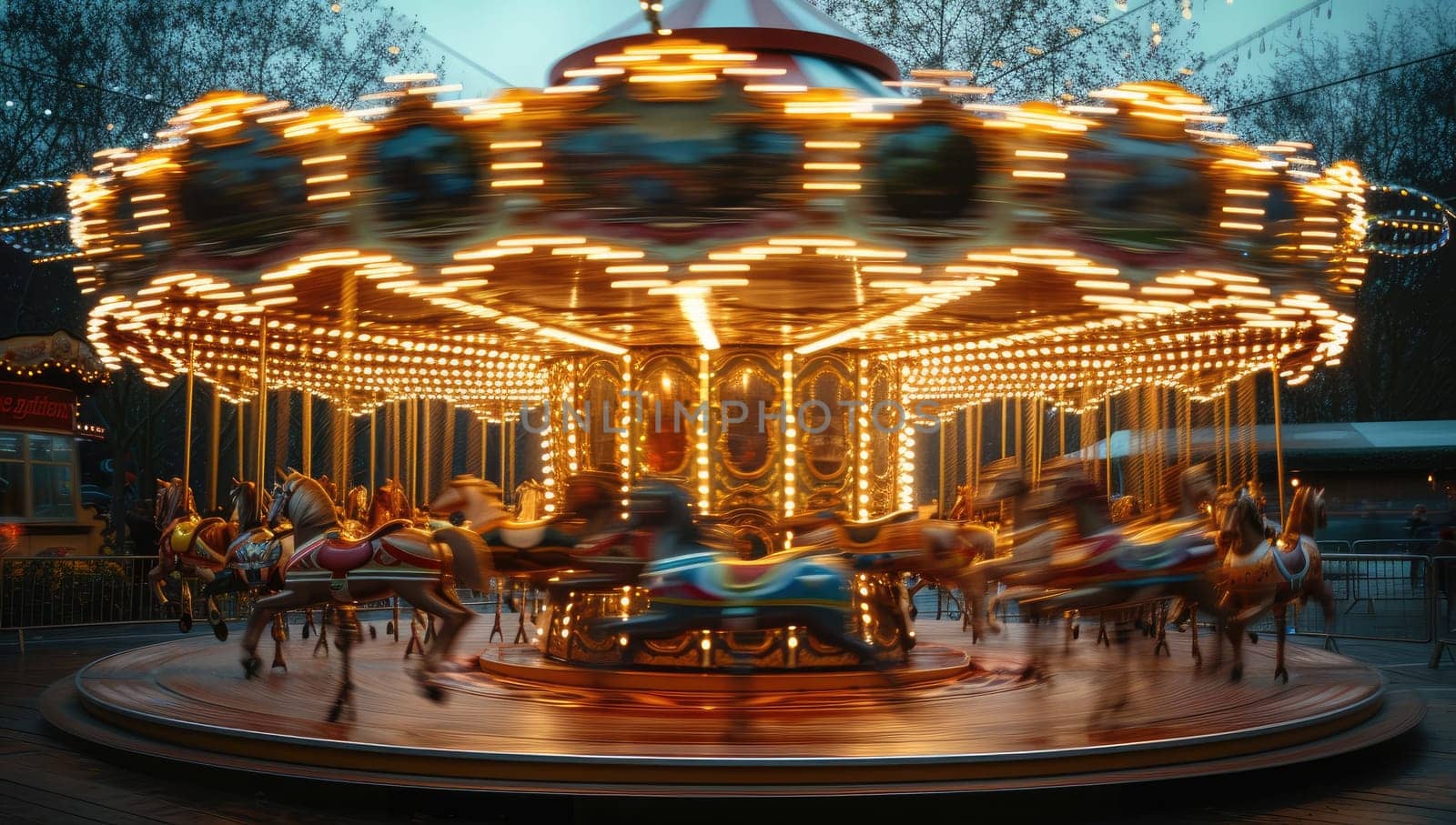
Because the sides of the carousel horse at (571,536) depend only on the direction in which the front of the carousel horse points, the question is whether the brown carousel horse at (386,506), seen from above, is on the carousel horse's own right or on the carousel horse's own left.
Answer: on the carousel horse's own right

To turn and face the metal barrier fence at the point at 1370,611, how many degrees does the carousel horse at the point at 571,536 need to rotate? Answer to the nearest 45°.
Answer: approximately 135° to its right

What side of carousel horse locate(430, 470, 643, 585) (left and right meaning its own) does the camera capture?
left

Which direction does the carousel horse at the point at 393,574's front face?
to the viewer's left

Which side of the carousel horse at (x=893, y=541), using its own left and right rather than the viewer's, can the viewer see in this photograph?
left

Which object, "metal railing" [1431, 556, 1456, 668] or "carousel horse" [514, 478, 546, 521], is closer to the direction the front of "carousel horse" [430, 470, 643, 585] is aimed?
the carousel horse

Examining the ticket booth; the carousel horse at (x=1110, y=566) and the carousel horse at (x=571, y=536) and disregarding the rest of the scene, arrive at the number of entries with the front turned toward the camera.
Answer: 1

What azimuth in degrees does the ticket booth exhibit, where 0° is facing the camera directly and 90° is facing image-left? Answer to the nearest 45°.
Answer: approximately 0°

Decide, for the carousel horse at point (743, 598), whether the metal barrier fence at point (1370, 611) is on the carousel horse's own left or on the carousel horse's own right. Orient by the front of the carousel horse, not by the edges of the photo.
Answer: on the carousel horse's own right

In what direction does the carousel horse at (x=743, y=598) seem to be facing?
to the viewer's left

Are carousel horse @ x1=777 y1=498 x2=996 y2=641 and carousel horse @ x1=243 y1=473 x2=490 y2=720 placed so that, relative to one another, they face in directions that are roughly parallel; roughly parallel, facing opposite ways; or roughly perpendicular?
roughly parallel

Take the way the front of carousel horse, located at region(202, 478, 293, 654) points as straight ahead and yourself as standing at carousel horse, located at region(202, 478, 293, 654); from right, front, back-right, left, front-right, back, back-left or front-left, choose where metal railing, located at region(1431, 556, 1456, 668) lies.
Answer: back-left

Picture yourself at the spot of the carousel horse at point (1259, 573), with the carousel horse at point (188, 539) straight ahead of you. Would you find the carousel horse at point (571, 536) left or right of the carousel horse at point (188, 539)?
left
